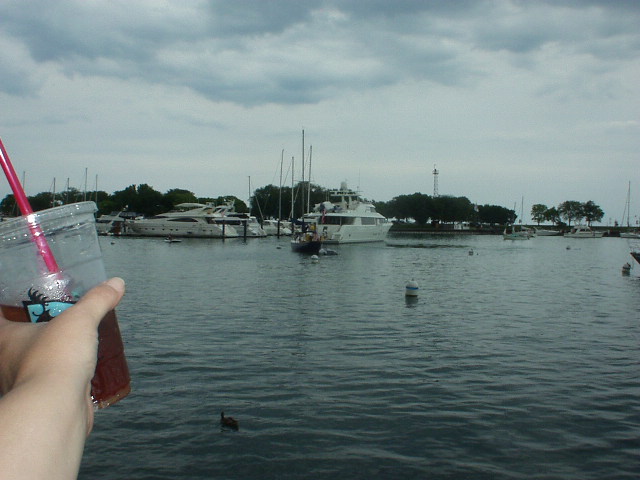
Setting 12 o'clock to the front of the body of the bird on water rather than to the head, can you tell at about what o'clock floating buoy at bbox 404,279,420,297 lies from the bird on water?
The floating buoy is roughly at 4 o'clock from the bird on water.

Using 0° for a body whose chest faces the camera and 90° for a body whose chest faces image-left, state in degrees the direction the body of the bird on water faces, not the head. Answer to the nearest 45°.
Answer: approximately 90°

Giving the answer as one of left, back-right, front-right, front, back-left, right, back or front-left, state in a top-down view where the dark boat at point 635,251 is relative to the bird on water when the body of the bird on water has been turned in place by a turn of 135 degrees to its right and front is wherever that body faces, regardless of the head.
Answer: front
